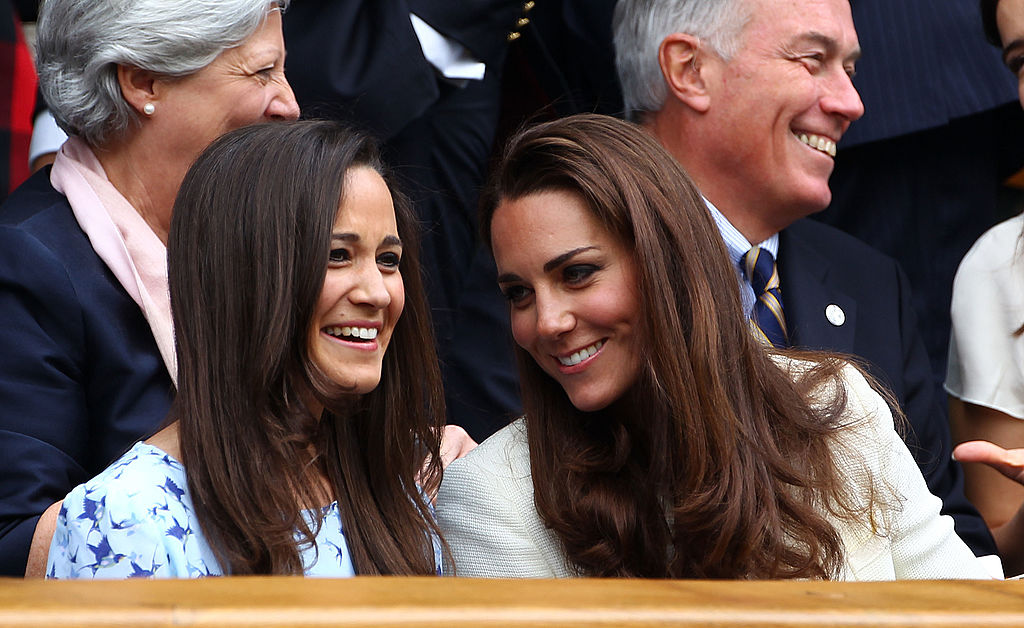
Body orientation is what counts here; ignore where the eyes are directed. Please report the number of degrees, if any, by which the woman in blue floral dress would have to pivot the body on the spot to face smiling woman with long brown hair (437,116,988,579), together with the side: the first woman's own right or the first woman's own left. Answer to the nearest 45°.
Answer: approximately 45° to the first woman's own left

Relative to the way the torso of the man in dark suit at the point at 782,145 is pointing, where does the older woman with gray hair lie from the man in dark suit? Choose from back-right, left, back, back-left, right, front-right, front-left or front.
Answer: right

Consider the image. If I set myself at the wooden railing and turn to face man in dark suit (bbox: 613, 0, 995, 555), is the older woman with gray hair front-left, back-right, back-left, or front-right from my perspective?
front-left

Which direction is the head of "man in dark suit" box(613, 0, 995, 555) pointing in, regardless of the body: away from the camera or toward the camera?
toward the camera

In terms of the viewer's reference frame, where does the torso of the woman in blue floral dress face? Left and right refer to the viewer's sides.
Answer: facing the viewer and to the right of the viewer

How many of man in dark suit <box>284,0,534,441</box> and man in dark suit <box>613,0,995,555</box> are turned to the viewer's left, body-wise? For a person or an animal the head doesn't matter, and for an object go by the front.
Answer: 0

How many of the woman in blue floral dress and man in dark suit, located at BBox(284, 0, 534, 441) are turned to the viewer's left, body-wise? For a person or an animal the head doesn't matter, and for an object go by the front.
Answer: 0

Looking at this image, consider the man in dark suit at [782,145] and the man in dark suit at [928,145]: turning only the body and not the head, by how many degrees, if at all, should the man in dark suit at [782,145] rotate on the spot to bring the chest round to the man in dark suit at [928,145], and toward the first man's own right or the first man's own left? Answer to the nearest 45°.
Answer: approximately 90° to the first man's own left

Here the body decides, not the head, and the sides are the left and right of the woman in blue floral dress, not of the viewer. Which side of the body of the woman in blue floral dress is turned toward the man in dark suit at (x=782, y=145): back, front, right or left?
left

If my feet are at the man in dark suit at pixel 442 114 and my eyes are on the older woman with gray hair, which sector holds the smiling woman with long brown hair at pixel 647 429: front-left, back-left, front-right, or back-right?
front-left

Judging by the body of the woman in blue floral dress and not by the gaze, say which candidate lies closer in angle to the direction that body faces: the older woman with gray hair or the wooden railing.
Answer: the wooden railing

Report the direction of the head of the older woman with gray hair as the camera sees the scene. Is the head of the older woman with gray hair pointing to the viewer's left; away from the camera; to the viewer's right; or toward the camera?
to the viewer's right

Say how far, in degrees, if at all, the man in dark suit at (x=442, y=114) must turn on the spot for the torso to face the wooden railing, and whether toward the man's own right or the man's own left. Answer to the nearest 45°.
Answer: approximately 45° to the man's own right

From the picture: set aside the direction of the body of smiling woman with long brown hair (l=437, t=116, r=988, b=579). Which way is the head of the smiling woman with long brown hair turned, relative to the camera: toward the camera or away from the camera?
toward the camera

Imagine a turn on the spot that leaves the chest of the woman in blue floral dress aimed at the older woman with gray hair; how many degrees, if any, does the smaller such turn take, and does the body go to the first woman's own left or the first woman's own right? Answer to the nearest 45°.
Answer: approximately 180°

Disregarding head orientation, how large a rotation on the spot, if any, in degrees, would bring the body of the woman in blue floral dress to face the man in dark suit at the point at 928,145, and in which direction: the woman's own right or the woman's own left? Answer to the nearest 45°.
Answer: approximately 90° to the woman's own left

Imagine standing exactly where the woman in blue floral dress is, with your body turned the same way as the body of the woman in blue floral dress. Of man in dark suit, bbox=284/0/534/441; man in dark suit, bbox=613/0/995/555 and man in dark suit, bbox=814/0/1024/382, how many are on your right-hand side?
0

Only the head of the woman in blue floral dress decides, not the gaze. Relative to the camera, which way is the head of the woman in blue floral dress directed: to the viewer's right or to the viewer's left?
to the viewer's right
